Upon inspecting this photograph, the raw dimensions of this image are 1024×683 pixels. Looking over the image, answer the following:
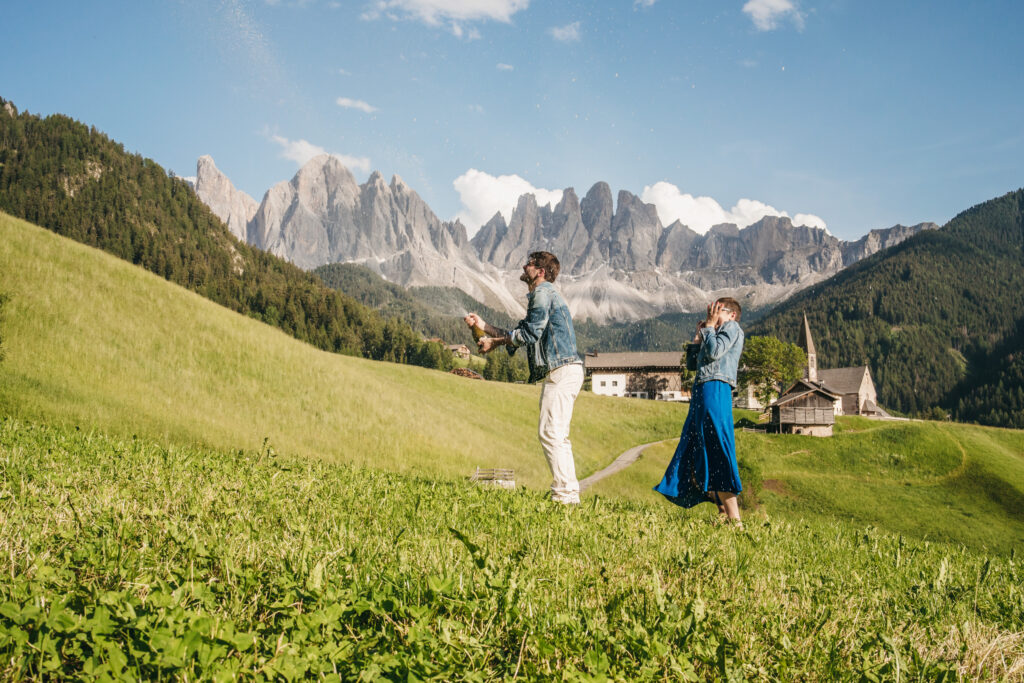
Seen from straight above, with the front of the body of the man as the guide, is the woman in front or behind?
behind

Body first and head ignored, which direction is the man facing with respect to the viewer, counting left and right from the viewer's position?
facing to the left of the viewer

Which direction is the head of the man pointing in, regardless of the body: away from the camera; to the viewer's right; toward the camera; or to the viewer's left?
to the viewer's left
